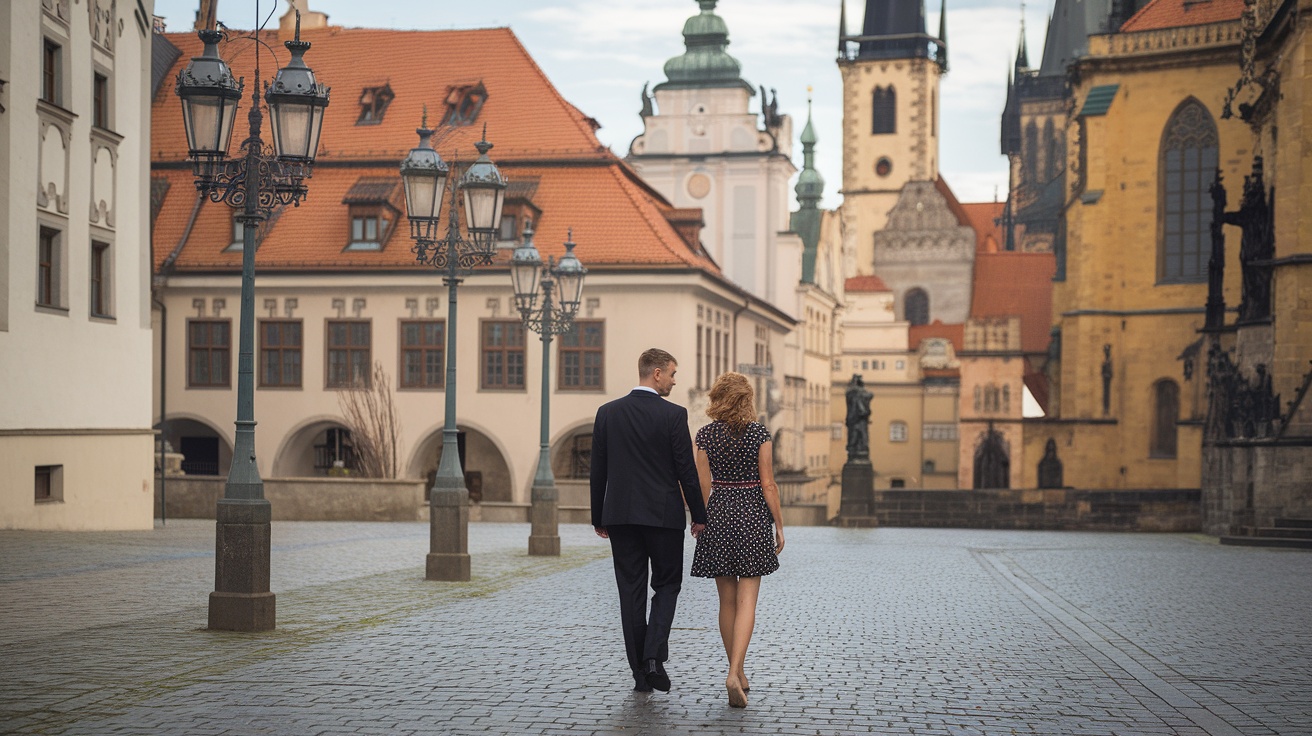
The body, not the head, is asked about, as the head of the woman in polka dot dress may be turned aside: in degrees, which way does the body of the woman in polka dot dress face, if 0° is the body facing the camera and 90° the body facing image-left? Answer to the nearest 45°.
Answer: approximately 180°

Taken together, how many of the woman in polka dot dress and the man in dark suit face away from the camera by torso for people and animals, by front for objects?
2

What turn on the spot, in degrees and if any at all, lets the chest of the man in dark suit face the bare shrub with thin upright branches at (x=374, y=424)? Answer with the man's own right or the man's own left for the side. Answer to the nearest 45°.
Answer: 0° — they already face it

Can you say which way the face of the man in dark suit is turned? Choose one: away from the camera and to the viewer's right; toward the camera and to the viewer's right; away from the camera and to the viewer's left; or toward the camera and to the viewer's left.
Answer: away from the camera and to the viewer's right

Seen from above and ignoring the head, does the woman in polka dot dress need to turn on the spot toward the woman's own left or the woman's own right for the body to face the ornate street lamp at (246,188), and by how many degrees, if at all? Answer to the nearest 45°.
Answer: approximately 45° to the woman's own left

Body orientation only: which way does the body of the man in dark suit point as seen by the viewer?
away from the camera

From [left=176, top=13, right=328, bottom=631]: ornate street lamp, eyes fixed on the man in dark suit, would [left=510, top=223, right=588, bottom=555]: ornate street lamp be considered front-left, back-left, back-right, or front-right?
back-left
